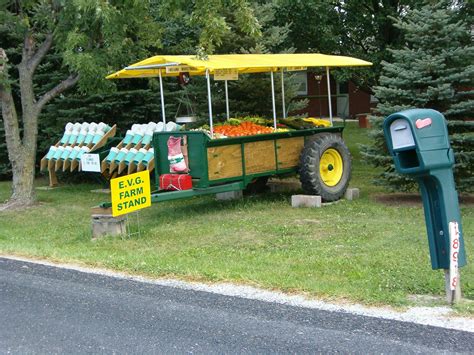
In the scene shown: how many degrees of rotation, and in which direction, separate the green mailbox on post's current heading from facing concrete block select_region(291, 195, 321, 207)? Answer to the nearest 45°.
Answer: approximately 135° to its right

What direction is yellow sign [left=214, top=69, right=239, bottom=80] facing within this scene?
toward the camera

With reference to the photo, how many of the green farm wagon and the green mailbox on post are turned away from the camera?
0

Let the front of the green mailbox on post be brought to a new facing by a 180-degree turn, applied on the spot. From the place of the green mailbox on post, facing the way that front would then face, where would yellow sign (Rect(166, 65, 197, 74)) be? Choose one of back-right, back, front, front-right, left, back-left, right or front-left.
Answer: left

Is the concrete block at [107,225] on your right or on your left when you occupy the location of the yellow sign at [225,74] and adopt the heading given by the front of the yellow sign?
on your right

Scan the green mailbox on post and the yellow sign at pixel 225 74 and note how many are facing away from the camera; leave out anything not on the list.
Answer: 0

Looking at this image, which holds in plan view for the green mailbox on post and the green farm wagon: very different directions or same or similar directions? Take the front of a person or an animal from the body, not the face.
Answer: same or similar directions

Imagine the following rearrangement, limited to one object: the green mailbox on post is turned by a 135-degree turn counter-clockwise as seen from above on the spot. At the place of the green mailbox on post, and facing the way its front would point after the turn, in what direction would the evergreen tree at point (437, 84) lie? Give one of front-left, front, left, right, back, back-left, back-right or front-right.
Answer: left

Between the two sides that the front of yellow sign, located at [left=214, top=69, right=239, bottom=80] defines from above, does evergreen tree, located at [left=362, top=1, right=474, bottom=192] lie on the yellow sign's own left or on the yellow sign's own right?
on the yellow sign's own left

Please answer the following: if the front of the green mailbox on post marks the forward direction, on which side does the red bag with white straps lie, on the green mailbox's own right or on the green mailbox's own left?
on the green mailbox's own right

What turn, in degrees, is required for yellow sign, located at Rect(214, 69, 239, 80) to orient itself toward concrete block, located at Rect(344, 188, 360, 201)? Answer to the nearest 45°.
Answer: approximately 135° to its left

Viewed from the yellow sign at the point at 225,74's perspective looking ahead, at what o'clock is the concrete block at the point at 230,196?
The concrete block is roughly at 6 o'clock from the yellow sign.

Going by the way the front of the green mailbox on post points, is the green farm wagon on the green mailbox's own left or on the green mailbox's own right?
on the green mailbox's own right
